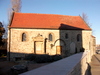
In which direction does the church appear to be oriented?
toward the camera

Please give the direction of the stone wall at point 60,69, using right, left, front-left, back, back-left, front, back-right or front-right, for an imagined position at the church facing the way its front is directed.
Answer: front
